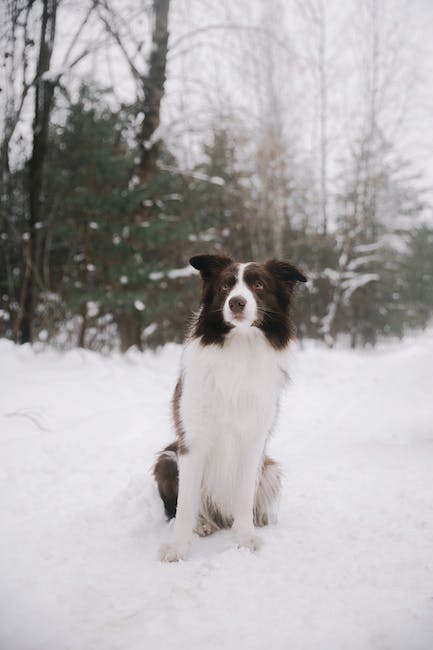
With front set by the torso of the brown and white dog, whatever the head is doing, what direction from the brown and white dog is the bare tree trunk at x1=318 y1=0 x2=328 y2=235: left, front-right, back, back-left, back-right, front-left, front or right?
back

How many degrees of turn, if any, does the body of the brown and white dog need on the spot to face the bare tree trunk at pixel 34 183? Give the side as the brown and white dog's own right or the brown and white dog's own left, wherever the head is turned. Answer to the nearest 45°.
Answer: approximately 135° to the brown and white dog's own right

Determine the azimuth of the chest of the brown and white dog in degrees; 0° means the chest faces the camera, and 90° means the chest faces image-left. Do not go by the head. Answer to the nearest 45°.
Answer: approximately 0°

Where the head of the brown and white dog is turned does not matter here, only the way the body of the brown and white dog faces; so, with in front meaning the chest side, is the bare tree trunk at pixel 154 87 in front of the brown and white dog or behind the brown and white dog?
behind
